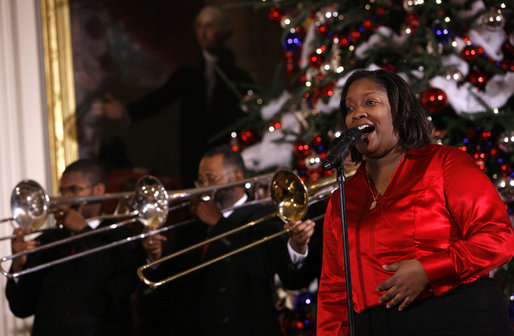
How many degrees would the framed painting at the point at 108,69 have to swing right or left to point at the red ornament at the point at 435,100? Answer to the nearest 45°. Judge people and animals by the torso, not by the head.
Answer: approximately 45° to its left

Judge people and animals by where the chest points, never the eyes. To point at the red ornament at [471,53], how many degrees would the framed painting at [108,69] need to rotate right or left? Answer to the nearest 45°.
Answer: approximately 45° to its left

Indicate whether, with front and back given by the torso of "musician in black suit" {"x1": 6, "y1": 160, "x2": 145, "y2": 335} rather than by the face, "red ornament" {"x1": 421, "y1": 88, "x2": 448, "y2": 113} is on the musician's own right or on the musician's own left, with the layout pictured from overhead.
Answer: on the musician's own left

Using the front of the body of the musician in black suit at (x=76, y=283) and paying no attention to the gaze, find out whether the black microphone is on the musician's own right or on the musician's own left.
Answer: on the musician's own left

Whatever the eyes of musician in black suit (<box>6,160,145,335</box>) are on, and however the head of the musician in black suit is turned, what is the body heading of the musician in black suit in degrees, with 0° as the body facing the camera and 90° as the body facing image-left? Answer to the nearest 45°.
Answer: approximately 45°

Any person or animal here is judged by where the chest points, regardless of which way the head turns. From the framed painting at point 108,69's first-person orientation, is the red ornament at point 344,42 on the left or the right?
on its left

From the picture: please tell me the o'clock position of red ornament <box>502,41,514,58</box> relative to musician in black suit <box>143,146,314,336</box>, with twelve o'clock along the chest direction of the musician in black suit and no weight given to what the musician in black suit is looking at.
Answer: The red ornament is roughly at 7 o'clock from the musician in black suit.

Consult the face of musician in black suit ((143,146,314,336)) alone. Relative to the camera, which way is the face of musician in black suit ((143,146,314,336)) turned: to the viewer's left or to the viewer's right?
to the viewer's left

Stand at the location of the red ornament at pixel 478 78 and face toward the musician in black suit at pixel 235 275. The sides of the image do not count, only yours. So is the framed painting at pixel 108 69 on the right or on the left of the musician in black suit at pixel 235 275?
right

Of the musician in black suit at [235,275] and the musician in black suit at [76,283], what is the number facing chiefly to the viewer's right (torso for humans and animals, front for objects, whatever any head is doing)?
0

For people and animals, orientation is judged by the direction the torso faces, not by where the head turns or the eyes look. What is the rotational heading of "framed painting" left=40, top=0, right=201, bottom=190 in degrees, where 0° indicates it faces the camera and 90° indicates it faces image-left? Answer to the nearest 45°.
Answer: approximately 0°

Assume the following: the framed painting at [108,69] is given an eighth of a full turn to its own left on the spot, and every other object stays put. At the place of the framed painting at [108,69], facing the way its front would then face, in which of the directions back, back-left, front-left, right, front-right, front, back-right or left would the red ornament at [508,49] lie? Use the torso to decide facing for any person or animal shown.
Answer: front

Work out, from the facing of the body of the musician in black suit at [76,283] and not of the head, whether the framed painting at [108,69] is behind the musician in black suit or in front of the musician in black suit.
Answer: behind

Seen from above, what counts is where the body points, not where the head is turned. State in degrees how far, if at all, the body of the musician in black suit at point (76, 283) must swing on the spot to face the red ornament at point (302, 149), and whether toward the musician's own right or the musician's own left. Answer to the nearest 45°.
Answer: approximately 135° to the musician's own left

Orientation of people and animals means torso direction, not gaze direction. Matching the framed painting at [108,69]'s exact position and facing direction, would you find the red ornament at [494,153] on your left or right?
on your left
